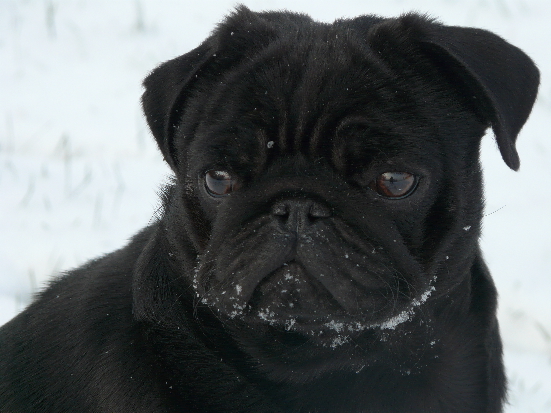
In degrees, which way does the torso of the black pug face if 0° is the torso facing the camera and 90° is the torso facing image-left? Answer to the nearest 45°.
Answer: approximately 315°
